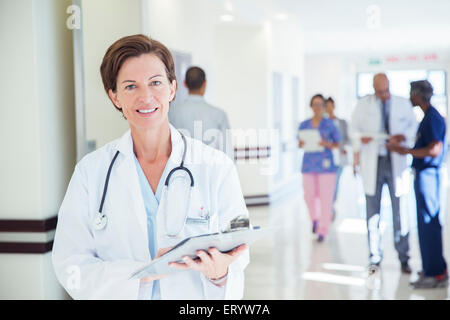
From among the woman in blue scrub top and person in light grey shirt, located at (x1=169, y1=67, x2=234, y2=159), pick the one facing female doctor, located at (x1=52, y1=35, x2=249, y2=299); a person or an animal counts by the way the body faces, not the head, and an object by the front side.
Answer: the woman in blue scrub top and pink pants

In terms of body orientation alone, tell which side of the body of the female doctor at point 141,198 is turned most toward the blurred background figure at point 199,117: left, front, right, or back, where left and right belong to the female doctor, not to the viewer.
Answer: back

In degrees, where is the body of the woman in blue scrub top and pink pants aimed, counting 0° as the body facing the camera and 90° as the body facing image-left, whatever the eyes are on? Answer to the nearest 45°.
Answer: approximately 0°

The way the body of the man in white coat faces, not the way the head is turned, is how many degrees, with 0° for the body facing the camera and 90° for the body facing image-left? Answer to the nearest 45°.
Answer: approximately 0°

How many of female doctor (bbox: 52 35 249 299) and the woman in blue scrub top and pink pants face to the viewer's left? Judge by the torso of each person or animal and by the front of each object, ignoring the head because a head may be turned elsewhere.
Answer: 0

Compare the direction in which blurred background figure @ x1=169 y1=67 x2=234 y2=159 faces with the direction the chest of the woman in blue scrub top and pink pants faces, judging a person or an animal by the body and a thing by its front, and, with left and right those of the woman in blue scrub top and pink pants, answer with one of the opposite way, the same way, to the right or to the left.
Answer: the opposite way

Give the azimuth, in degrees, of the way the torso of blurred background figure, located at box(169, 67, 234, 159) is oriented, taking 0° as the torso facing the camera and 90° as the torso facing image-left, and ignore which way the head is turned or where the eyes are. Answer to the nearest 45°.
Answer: approximately 180°

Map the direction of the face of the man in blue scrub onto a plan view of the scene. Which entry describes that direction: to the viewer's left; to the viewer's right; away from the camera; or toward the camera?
to the viewer's left

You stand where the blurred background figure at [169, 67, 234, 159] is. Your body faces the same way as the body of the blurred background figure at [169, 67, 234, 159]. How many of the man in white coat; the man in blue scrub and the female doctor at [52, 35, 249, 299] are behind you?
1

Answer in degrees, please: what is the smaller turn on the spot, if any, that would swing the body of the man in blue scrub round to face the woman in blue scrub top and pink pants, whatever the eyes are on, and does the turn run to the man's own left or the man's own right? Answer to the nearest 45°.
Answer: approximately 45° to the man's own right
